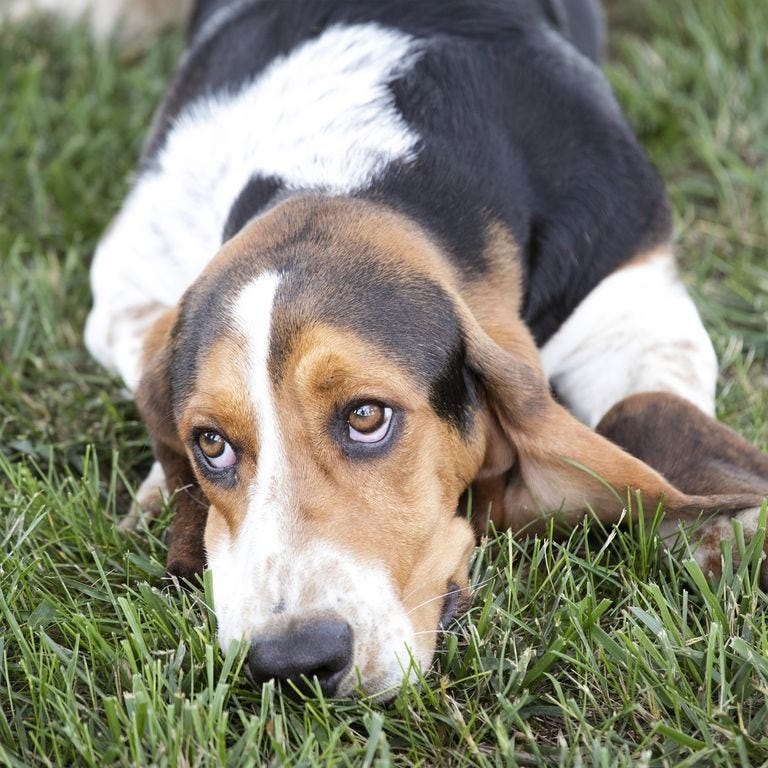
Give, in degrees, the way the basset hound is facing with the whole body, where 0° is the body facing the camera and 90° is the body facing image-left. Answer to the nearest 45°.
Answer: approximately 0°
